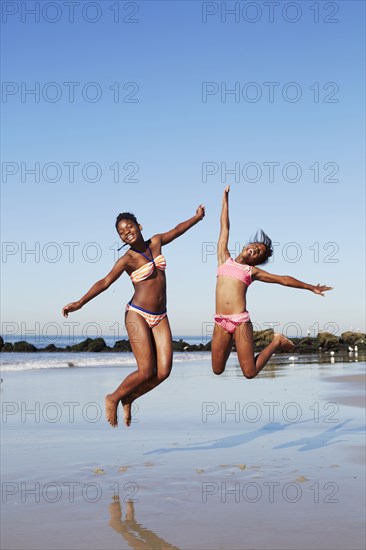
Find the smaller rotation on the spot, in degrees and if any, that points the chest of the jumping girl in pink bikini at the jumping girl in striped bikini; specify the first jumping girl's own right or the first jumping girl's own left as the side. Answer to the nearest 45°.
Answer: approximately 45° to the first jumping girl's own right

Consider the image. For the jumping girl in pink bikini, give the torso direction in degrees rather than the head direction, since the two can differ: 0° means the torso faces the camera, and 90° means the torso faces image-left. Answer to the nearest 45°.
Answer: approximately 0°
